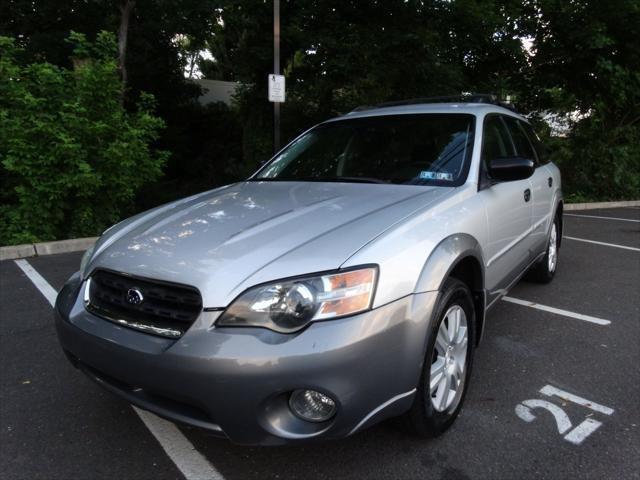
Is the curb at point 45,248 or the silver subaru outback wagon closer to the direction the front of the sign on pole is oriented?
the silver subaru outback wagon

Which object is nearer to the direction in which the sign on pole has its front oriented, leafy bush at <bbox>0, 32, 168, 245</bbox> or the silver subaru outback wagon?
the silver subaru outback wagon

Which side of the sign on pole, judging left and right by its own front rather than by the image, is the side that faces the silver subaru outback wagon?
front

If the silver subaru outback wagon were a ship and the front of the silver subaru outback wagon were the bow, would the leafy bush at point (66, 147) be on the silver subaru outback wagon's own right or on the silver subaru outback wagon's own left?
on the silver subaru outback wagon's own right

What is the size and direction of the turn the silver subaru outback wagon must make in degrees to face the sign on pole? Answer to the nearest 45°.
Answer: approximately 135° to its right

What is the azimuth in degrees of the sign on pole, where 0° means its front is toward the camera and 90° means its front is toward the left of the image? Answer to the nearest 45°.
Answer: approximately 0°

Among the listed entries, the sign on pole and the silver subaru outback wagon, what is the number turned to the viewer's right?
0

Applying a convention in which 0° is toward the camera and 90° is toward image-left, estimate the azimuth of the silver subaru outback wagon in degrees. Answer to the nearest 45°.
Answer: approximately 45°

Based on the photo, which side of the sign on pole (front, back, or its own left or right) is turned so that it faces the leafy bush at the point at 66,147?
right
